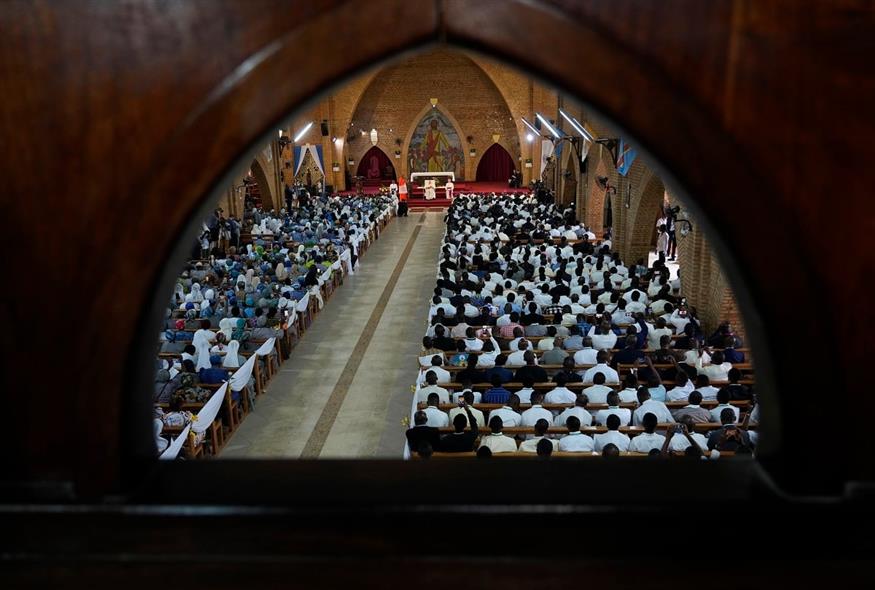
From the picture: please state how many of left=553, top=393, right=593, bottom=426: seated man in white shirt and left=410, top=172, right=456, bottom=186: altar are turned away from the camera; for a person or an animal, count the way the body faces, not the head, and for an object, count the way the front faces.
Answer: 1

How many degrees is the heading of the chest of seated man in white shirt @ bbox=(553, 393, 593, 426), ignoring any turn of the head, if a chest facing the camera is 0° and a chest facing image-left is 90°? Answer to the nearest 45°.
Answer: approximately 180°

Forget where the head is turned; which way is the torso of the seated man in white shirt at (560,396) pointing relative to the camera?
away from the camera

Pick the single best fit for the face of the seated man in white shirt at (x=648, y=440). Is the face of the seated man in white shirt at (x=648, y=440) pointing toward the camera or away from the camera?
away from the camera

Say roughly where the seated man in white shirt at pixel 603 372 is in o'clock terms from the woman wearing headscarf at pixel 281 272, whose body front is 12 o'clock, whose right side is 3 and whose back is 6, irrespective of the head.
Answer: The seated man in white shirt is roughly at 5 o'clock from the woman wearing headscarf.

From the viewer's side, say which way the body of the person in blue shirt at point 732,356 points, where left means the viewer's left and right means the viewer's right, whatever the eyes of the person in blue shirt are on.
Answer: facing away from the viewer

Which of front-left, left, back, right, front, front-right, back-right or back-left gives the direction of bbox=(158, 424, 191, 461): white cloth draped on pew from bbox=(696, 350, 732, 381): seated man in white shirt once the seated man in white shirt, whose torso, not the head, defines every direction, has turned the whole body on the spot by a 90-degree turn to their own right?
back-right

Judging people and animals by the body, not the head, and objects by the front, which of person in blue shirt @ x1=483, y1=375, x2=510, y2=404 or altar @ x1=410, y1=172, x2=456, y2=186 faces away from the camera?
the person in blue shirt

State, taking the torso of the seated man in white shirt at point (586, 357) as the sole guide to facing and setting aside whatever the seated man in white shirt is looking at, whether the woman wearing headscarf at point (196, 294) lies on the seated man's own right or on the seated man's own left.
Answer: on the seated man's own left
